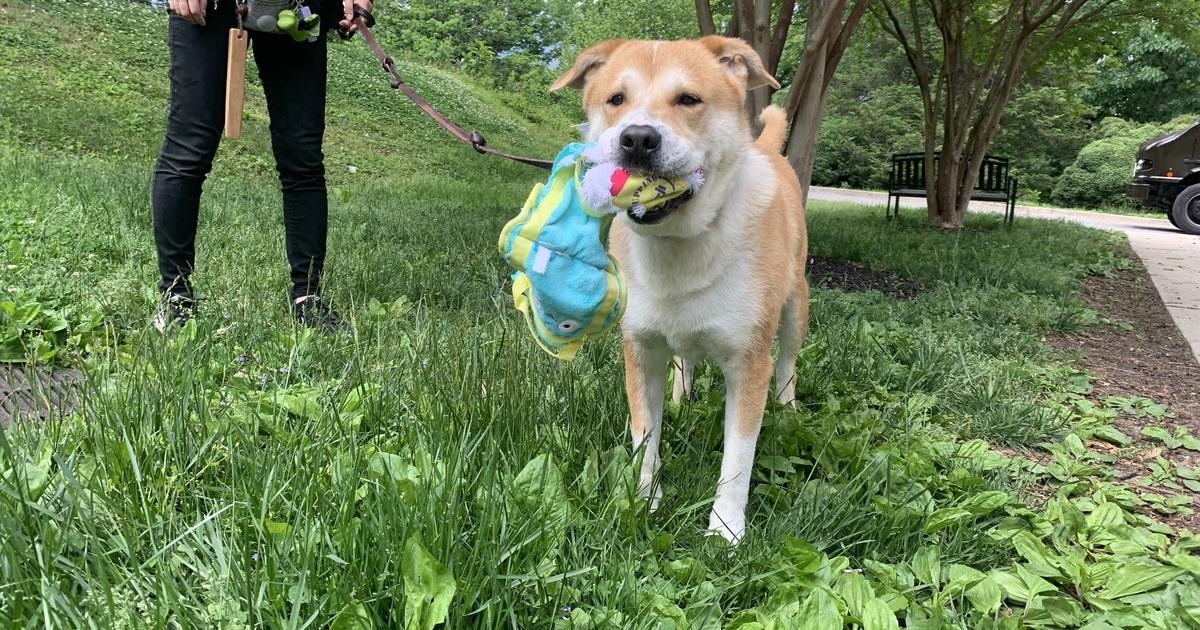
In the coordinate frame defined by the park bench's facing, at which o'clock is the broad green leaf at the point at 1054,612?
The broad green leaf is roughly at 12 o'clock from the park bench.

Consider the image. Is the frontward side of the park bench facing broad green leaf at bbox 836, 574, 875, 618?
yes

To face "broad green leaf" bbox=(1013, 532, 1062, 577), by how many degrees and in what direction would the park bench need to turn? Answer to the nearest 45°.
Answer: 0° — it already faces it

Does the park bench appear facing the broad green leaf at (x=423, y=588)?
yes

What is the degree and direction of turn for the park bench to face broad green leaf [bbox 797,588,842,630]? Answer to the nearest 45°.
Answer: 0° — it already faces it

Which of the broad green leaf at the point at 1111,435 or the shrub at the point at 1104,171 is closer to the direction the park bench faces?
the broad green leaf

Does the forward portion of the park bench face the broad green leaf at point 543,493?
yes

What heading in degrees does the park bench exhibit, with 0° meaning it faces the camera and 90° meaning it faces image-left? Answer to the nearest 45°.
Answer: approximately 0°

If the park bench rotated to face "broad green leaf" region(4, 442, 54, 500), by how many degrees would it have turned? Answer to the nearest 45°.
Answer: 0° — it already faces it

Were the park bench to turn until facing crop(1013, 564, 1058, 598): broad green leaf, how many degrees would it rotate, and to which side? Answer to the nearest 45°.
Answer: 0° — it already faces it
